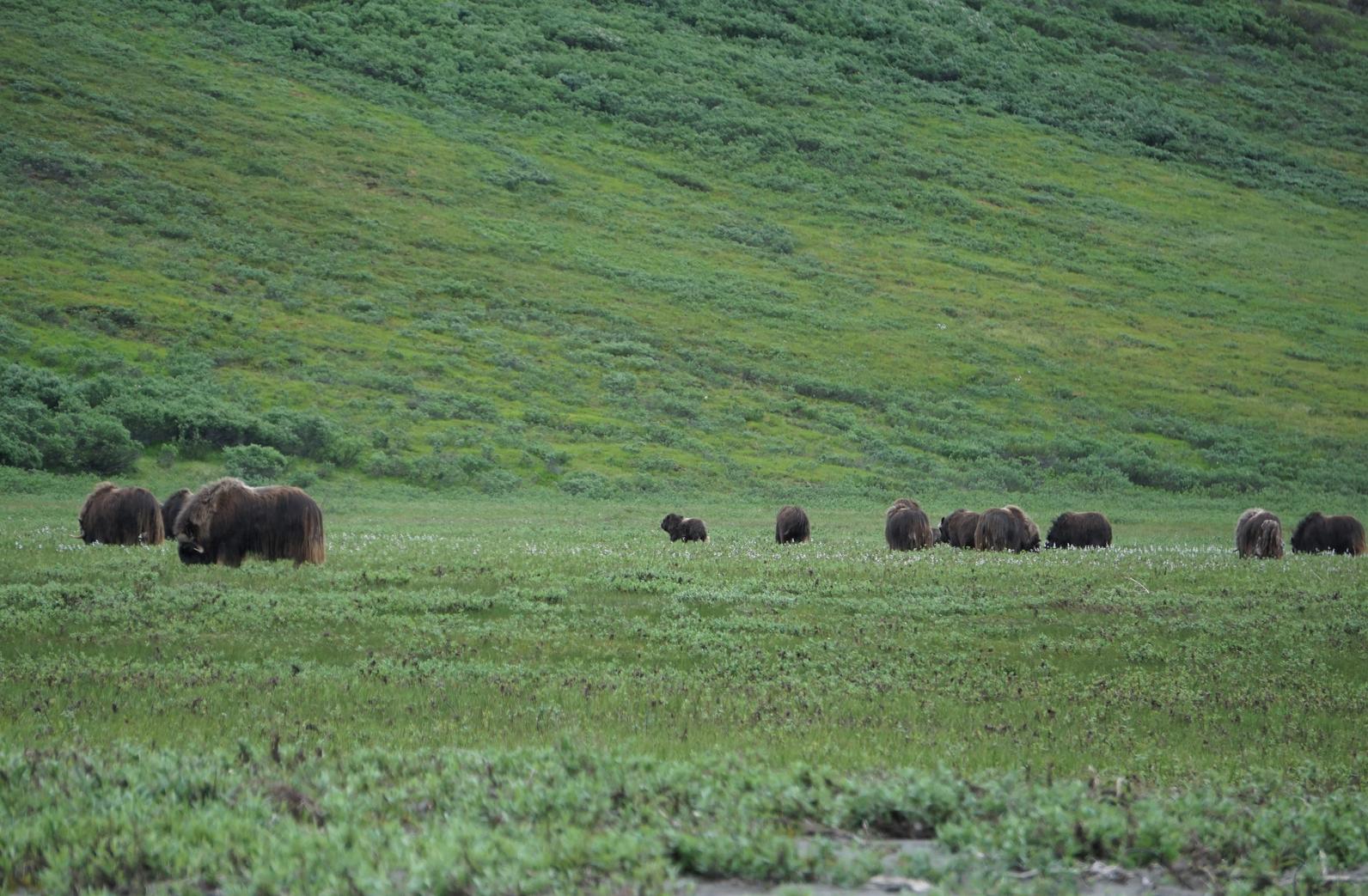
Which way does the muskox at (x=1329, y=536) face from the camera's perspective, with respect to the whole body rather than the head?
to the viewer's left

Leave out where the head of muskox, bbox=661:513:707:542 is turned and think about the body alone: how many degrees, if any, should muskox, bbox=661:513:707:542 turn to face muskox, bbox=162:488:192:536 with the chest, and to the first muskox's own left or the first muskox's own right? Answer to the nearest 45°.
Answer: approximately 45° to the first muskox's own left

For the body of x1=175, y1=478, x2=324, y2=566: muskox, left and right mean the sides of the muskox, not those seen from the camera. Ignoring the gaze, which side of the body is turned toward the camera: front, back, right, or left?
left

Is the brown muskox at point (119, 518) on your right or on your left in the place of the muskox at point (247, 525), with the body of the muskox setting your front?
on your right

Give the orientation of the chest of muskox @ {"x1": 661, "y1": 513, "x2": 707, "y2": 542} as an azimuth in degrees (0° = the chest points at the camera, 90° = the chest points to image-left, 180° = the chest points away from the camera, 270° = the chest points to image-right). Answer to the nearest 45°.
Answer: approximately 90°

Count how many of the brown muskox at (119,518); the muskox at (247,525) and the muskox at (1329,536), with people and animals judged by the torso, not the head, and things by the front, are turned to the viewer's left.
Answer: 3

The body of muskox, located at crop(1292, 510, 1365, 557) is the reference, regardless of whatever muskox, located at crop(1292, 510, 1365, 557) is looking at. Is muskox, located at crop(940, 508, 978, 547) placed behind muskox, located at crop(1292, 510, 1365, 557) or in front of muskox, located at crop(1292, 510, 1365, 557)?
in front

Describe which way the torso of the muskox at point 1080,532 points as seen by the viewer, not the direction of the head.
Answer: to the viewer's left

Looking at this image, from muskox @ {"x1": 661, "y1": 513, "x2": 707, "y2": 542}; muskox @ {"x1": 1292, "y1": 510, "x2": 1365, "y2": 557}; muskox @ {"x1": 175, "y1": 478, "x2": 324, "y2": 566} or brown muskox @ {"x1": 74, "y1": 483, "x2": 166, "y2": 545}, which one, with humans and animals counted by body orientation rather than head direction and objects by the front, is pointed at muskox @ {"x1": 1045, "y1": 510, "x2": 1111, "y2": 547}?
muskox @ {"x1": 1292, "y1": 510, "x2": 1365, "y2": 557}

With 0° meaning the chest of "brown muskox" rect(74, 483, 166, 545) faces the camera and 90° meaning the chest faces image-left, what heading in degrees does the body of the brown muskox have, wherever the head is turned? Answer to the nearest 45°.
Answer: approximately 90°

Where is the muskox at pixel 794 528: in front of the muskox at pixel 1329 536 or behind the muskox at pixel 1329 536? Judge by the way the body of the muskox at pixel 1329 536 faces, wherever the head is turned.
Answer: in front
